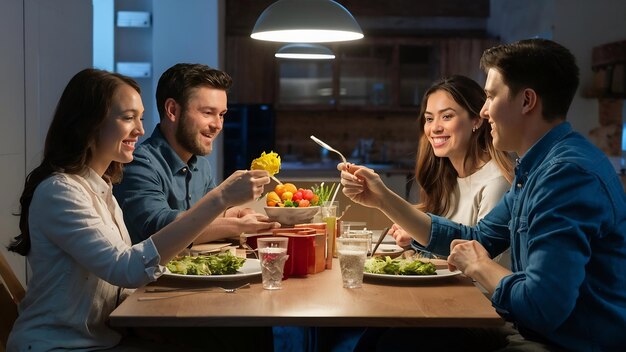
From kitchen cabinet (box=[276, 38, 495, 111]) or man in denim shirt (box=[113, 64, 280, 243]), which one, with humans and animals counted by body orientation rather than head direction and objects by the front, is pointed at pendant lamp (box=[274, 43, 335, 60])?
the kitchen cabinet

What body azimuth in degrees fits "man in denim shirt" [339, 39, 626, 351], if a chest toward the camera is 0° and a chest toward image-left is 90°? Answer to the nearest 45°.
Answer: approximately 90°

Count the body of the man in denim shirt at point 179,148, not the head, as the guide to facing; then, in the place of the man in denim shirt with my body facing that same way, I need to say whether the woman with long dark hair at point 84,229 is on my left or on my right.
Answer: on my right

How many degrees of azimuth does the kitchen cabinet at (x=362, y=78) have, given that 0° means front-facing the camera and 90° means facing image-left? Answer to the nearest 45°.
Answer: approximately 0°

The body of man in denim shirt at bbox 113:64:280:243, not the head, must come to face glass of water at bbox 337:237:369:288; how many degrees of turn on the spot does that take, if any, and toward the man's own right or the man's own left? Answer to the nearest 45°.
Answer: approximately 45° to the man's own right

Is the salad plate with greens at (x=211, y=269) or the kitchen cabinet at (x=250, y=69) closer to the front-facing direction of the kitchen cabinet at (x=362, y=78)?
the salad plate with greens

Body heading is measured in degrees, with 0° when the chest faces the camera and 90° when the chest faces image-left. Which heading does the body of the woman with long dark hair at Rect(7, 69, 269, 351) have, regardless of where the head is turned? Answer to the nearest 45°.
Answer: approximately 270°

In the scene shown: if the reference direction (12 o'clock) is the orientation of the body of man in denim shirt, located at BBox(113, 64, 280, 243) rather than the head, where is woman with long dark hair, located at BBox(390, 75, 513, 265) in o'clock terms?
The woman with long dark hair is roughly at 11 o'clock from the man in denim shirt.

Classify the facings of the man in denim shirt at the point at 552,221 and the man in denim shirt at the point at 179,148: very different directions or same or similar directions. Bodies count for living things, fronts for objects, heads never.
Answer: very different directions
